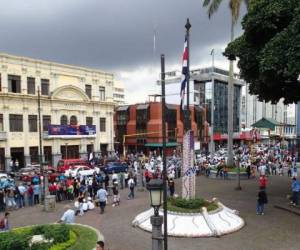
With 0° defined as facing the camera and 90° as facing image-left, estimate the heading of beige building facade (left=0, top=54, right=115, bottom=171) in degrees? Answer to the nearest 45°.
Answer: approximately 315°
